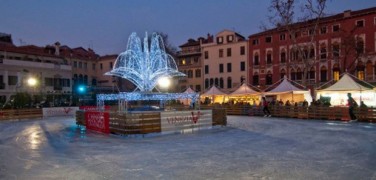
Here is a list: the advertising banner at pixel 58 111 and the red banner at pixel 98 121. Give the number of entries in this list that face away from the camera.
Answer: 0

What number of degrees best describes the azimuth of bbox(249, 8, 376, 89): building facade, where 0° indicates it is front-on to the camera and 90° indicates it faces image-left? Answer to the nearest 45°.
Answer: approximately 45°

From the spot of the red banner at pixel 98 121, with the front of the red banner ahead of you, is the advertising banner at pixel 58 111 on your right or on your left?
on your right

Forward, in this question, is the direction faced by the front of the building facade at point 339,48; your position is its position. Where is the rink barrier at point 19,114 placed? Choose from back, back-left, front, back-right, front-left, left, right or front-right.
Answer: front

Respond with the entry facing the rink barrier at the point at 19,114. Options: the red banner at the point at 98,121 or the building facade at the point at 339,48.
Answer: the building facade

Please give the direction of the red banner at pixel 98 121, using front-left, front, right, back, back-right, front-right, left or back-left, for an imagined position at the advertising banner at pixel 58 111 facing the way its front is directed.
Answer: front

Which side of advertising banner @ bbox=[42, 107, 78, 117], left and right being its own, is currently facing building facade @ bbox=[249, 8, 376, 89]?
left

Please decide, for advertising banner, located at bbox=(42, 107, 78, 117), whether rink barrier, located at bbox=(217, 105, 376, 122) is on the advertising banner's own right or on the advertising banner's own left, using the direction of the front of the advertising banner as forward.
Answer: on the advertising banner's own left

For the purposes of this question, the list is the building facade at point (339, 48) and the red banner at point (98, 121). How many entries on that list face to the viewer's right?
0

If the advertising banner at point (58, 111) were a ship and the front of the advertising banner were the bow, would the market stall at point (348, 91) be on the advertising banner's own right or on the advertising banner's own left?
on the advertising banner's own left

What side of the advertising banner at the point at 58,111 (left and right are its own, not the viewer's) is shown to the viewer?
front
